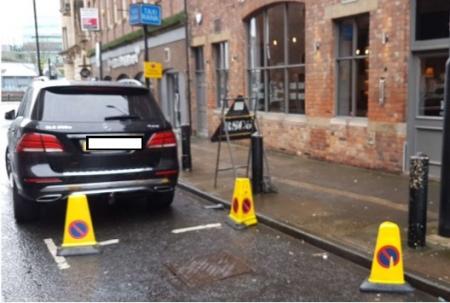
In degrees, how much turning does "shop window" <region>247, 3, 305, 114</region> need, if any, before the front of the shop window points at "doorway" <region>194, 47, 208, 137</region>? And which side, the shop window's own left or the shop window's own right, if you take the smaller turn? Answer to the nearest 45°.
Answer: approximately 90° to the shop window's own right

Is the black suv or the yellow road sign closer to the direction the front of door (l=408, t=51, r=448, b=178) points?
the black suv

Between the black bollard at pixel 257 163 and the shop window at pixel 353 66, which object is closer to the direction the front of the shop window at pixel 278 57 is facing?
the black bollard

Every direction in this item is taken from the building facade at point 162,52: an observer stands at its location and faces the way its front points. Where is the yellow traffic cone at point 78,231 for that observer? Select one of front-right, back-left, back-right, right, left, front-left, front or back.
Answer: front-left

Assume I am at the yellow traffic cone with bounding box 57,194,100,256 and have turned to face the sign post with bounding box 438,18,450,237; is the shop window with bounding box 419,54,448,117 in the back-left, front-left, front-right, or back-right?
front-left

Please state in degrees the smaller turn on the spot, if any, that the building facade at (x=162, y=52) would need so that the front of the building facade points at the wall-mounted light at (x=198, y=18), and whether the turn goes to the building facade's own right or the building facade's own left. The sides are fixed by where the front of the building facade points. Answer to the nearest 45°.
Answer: approximately 45° to the building facade's own left

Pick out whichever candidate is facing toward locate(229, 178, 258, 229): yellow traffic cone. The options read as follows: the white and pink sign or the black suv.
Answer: the white and pink sign

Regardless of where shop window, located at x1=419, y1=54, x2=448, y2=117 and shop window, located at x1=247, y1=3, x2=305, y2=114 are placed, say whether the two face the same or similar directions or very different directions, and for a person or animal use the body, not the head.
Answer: same or similar directions

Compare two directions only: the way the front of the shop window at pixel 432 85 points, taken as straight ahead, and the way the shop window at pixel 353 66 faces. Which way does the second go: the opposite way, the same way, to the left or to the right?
the same way

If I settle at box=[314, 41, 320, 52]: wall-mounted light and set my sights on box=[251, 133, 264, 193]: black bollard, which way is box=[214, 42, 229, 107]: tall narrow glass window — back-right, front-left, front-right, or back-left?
back-right

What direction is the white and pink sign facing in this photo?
toward the camera

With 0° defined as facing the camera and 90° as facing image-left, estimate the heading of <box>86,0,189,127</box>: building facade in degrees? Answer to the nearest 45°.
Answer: approximately 45°

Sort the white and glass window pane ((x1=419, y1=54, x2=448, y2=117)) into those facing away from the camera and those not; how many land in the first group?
0

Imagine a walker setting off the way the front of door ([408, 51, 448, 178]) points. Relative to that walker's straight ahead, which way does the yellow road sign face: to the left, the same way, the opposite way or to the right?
to the left

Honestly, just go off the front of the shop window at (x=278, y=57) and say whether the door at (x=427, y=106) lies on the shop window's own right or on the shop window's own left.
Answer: on the shop window's own left

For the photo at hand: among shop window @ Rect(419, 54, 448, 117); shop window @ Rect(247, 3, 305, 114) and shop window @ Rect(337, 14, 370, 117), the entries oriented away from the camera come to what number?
0

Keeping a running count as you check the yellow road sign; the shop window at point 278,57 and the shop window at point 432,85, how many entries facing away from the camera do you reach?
0

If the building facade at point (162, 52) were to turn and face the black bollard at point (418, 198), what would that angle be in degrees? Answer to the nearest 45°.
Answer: approximately 45° to its left

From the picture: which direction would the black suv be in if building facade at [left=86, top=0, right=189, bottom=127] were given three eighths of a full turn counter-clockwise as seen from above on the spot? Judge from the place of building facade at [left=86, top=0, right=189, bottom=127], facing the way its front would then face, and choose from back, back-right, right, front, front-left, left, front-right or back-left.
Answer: right

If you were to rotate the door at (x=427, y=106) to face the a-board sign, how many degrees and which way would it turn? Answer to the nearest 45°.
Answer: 0° — it already faces it

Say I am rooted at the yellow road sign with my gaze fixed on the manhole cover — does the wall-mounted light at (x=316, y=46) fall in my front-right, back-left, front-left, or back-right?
front-left

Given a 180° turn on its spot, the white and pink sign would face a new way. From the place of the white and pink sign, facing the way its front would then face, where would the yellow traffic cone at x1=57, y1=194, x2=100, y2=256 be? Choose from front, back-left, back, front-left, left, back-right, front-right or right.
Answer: back
